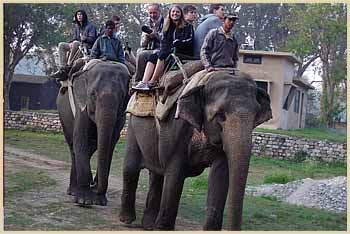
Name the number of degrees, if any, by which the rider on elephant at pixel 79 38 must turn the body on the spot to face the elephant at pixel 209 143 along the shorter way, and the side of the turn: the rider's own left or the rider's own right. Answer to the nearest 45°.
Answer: approximately 45° to the rider's own left

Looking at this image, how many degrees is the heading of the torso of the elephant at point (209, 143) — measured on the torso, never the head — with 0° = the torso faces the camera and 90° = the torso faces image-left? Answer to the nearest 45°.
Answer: approximately 315°

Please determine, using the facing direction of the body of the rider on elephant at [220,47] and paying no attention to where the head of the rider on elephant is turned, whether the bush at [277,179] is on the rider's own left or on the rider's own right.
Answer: on the rider's own left

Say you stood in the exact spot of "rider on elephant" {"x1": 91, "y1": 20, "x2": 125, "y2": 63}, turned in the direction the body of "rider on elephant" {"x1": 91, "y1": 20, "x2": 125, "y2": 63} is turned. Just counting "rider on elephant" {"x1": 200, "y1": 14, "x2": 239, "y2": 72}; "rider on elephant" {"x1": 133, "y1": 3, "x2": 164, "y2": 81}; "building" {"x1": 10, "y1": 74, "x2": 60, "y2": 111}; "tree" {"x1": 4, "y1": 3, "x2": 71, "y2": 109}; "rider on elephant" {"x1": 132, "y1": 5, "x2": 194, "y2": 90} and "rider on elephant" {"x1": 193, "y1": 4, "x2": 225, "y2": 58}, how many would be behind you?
2

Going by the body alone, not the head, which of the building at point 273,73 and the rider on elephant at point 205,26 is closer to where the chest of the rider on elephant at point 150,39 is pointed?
the rider on elephant
